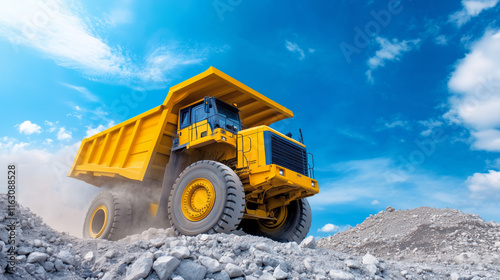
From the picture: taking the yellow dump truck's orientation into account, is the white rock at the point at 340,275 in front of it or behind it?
in front

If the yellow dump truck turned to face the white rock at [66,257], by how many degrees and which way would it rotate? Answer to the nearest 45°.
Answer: approximately 90° to its right

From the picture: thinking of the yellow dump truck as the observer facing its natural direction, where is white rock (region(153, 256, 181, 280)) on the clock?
The white rock is roughly at 2 o'clock from the yellow dump truck.

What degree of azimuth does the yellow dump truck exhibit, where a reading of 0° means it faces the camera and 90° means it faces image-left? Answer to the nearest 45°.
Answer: approximately 315°

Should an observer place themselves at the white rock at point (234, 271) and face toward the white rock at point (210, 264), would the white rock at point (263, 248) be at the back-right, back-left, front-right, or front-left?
front-right

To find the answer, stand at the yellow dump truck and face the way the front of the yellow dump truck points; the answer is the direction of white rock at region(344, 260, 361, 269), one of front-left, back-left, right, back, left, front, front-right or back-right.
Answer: front

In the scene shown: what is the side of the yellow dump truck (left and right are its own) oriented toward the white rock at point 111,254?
right

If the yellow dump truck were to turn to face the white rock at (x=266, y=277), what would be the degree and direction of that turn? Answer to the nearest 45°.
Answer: approximately 45° to its right

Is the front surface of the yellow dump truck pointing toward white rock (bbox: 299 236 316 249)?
yes
